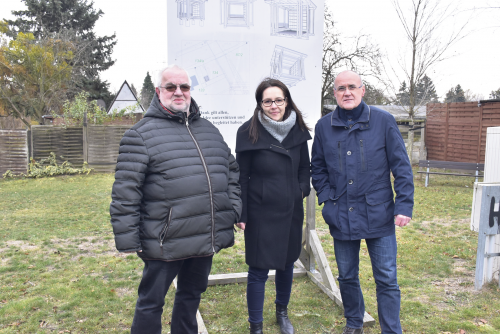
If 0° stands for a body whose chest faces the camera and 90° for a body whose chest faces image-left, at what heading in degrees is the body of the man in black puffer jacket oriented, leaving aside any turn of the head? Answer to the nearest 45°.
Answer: approximately 315°

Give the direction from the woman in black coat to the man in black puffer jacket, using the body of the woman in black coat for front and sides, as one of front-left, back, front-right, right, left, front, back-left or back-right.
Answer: front-right

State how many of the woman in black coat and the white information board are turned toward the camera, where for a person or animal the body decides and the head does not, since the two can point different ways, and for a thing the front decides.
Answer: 2

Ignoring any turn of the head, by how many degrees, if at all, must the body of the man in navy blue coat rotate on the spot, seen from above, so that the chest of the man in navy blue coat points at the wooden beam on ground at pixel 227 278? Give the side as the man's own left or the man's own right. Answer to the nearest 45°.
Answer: approximately 135° to the man's own right

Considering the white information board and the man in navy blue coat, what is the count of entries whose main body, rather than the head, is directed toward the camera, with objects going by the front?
2

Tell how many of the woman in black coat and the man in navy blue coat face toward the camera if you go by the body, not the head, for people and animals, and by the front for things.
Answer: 2

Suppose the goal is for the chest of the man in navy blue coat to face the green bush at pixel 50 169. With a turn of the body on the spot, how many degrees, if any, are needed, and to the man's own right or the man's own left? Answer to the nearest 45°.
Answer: approximately 135° to the man's own right

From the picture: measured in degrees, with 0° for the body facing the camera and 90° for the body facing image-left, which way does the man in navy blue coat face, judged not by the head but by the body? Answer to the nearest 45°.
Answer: approximately 0°
